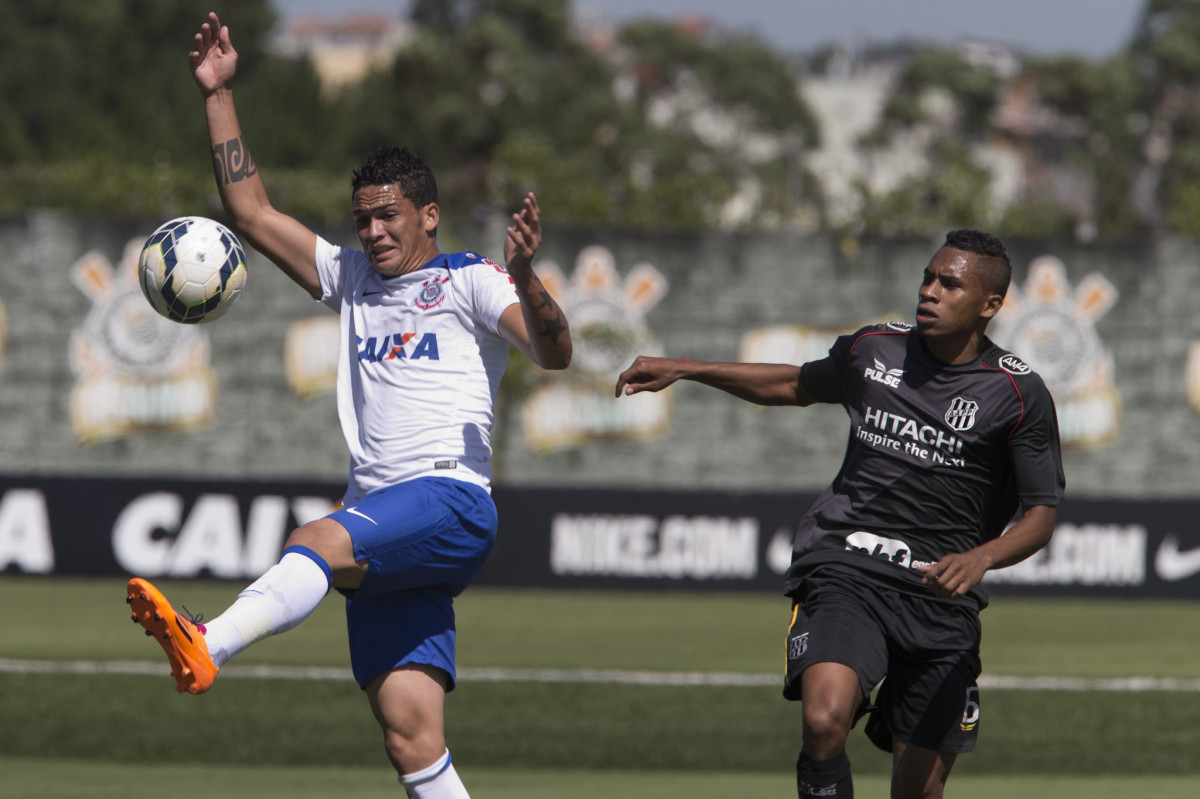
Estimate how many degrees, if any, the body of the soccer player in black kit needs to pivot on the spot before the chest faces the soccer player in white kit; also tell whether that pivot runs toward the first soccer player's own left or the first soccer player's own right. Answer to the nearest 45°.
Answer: approximately 90° to the first soccer player's own right

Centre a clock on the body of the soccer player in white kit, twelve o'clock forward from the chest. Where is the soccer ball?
The soccer ball is roughly at 3 o'clock from the soccer player in white kit.

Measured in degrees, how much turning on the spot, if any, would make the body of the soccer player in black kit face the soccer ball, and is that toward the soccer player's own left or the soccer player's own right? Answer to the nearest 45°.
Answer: approximately 90° to the soccer player's own right

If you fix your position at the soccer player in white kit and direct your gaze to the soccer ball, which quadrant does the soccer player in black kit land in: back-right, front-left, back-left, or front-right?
back-right

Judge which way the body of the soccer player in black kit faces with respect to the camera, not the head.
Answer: toward the camera

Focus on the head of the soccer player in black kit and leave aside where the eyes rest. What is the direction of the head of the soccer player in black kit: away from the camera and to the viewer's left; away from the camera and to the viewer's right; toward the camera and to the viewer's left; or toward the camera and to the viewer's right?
toward the camera and to the viewer's left

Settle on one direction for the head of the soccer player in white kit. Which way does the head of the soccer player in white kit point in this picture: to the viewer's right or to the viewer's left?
to the viewer's left

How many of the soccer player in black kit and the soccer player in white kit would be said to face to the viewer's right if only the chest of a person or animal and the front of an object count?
0

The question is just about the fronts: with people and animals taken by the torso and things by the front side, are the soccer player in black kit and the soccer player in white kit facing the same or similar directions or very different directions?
same or similar directions
